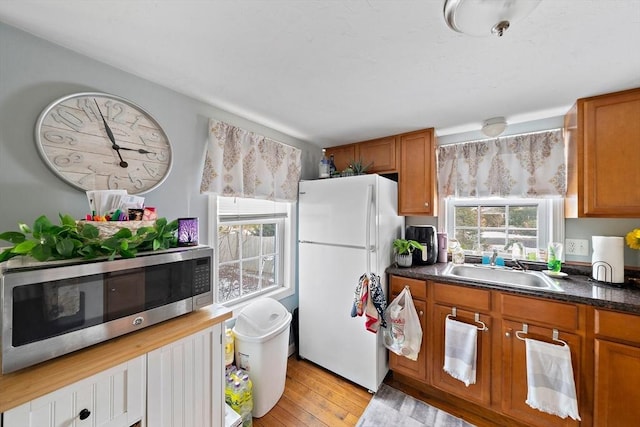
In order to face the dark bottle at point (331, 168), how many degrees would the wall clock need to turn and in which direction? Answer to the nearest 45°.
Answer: approximately 45° to its left

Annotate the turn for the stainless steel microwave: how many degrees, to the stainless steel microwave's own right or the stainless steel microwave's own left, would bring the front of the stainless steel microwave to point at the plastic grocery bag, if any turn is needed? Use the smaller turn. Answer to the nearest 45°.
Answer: approximately 45° to the stainless steel microwave's own left

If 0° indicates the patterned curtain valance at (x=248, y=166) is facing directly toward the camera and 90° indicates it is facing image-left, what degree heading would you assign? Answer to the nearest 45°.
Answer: approximately 315°

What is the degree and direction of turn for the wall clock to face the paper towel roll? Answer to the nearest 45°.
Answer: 0° — it already faces it

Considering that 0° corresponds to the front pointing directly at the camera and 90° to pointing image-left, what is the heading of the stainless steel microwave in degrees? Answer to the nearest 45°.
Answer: approximately 315°
